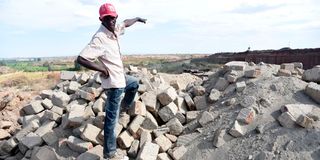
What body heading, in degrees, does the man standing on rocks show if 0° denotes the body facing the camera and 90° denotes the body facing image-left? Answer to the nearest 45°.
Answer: approximately 315°

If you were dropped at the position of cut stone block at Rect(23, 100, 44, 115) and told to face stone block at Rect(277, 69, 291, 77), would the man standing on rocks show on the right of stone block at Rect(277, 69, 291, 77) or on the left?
right

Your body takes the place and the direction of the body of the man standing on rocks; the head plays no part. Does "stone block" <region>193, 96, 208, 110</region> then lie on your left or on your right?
on your left

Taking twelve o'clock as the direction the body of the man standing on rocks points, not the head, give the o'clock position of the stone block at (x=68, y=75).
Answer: The stone block is roughly at 7 o'clock from the man standing on rocks.
